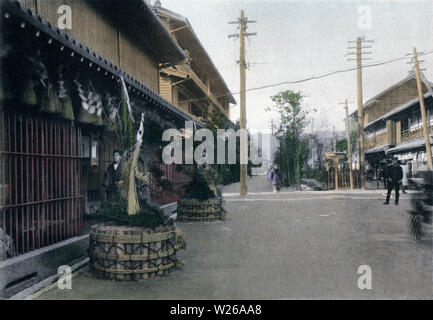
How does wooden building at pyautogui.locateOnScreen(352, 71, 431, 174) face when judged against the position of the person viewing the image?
facing the viewer and to the left of the viewer

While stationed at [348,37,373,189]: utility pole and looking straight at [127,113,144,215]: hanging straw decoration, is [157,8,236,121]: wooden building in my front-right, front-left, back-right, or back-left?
front-right

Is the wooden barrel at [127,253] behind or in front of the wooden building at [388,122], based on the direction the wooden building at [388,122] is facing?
in front

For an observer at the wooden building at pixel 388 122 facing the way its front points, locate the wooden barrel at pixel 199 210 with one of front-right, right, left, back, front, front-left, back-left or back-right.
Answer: front-left

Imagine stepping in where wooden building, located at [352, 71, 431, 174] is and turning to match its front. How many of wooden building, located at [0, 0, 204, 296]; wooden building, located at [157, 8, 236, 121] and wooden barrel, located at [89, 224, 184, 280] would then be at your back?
0

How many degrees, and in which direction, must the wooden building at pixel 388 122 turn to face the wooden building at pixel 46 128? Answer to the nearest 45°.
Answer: approximately 45° to its left

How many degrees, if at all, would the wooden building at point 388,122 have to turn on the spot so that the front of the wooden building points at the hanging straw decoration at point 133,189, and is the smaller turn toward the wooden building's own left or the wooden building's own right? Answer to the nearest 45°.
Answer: approximately 45° to the wooden building's own left

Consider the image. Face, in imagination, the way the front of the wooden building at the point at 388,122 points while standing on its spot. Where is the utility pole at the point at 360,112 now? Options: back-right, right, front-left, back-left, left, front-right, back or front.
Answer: front-left
